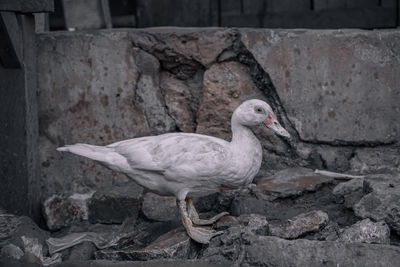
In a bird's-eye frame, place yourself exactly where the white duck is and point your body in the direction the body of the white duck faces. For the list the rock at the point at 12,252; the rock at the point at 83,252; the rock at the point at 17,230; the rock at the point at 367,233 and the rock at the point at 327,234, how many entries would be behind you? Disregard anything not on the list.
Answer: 3

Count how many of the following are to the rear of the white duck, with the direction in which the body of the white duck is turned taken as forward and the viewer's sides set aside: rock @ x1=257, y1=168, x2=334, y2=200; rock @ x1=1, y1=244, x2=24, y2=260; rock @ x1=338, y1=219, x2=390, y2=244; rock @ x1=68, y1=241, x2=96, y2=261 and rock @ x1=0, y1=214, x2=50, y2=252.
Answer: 3

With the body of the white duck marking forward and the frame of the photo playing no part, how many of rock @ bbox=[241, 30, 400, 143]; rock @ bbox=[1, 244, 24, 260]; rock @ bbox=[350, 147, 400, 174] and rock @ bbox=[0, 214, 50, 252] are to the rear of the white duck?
2

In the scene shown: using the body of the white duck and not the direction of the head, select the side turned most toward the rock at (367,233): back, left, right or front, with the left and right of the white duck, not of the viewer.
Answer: front

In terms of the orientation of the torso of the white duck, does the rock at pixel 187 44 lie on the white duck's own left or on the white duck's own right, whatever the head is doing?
on the white duck's own left

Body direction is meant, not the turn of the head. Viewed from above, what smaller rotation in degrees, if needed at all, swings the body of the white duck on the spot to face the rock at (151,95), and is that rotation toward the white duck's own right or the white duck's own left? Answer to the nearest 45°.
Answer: approximately 90° to the white duck's own left

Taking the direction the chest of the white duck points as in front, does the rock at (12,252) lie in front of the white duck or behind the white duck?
behind

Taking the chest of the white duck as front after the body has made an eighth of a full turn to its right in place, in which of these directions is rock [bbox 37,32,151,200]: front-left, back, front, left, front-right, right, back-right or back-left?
back

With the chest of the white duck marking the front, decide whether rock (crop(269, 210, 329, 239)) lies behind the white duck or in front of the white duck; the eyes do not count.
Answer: in front

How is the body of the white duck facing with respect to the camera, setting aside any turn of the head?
to the viewer's right

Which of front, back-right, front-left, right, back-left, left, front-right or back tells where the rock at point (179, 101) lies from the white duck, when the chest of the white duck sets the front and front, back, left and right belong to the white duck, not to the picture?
left

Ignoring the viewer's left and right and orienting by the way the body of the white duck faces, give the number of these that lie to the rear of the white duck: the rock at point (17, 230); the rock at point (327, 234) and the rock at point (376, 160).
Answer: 1

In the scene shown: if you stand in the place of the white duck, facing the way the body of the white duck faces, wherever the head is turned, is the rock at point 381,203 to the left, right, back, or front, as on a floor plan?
front
